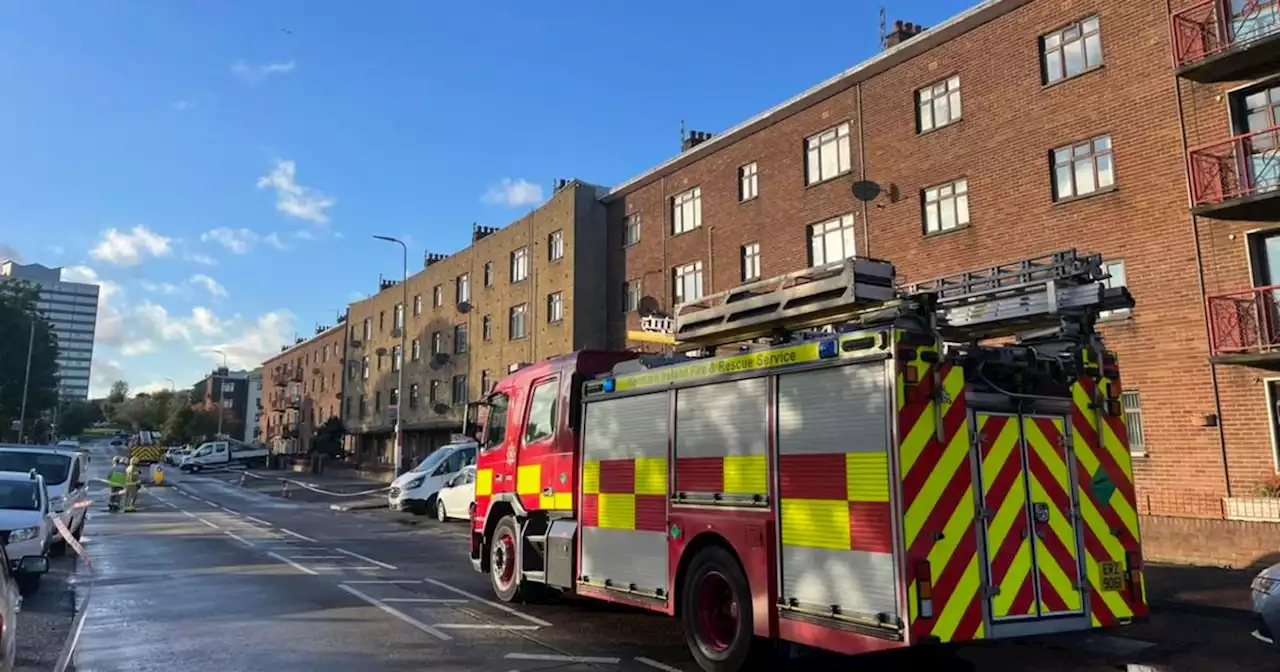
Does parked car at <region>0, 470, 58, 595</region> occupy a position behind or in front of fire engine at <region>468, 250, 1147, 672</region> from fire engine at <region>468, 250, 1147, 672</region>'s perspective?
in front

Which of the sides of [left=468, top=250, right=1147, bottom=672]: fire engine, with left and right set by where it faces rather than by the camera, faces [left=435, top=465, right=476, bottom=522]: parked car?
front

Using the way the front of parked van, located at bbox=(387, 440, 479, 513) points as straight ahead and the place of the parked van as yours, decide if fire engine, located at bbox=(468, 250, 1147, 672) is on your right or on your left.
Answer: on your left

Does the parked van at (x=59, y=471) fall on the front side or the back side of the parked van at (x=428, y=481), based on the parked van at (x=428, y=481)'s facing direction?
on the front side

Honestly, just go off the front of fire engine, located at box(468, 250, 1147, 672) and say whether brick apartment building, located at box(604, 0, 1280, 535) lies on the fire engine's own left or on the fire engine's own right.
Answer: on the fire engine's own right

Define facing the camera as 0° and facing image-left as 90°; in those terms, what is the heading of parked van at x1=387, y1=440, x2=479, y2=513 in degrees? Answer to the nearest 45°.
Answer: approximately 45°

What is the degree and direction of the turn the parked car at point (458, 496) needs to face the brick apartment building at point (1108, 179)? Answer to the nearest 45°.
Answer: approximately 90° to its left

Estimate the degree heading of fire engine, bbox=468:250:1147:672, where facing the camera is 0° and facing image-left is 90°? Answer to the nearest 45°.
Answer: approximately 135°

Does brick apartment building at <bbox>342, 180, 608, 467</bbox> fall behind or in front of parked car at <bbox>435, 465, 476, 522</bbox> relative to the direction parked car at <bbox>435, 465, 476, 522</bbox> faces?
behind

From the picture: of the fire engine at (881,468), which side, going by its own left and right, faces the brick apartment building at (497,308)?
front
